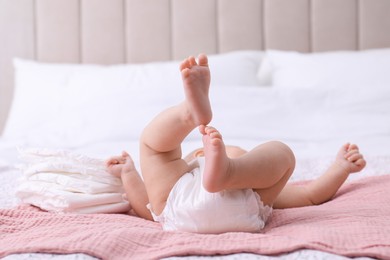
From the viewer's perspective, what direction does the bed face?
toward the camera
